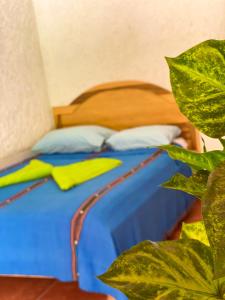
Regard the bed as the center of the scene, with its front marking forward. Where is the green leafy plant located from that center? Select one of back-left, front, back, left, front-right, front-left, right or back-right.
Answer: front-left

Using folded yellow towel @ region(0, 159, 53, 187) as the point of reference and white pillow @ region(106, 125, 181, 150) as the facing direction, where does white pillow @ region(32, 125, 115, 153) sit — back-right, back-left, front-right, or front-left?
front-left

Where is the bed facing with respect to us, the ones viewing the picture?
facing the viewer and to the left of the viewer

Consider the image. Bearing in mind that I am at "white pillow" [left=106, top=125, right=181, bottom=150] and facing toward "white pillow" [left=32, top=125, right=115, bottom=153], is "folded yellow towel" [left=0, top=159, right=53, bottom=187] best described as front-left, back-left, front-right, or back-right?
front-left

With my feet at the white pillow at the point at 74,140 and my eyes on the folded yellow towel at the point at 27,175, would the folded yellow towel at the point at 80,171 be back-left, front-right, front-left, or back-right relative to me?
front-left
